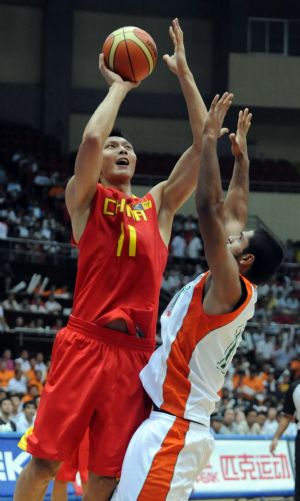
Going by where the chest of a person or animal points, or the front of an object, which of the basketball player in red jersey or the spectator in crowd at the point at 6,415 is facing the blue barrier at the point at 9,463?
the spectator in crowd

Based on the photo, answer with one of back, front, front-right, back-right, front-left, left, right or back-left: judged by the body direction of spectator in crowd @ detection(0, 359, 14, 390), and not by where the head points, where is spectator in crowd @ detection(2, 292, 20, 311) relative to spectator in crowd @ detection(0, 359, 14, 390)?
back

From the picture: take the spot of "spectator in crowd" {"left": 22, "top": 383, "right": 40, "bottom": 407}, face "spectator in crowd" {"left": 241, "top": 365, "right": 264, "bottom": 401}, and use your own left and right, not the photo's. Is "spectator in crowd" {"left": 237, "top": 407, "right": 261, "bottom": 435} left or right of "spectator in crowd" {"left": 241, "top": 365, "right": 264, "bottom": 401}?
right

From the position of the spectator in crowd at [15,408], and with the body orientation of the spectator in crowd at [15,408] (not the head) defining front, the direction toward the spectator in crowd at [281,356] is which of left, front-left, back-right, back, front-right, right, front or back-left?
back-left

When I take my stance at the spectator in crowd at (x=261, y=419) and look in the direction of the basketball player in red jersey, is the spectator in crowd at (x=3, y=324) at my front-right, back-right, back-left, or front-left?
back-right

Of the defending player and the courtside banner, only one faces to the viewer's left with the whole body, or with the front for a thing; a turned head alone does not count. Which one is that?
the defending player

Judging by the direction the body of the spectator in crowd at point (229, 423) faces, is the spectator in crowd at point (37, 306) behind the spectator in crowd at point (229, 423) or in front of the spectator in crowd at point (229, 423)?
behind

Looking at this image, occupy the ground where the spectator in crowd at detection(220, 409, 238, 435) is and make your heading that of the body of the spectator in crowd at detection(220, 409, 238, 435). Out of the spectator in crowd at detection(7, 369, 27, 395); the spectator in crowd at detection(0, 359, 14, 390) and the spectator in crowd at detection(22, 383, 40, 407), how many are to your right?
3

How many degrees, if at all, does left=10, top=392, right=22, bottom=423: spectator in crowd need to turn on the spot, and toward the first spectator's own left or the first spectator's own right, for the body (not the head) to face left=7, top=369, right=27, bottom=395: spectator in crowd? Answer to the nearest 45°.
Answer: approximately 180°

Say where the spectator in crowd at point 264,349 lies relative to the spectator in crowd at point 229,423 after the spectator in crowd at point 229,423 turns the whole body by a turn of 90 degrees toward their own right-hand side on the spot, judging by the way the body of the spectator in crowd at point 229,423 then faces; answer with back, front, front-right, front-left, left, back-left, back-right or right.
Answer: right
